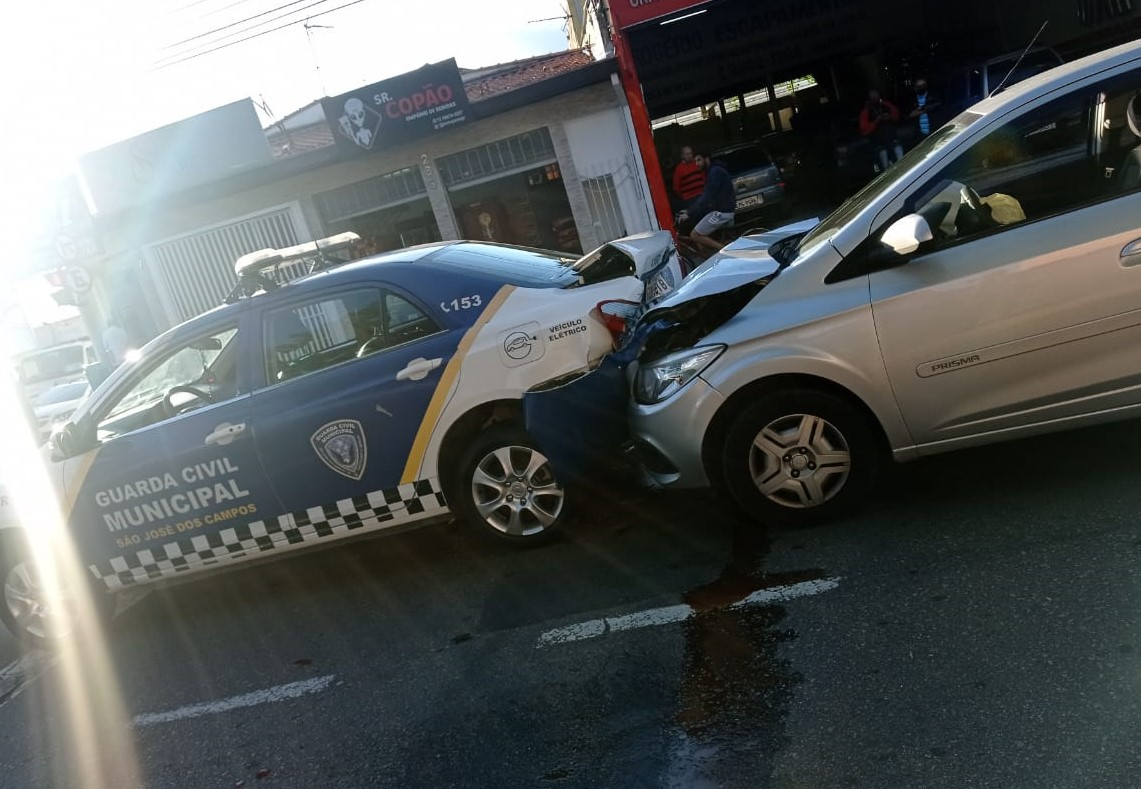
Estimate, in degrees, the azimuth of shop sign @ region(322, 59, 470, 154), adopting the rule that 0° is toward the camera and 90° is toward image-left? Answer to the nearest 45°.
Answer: approximately 0°

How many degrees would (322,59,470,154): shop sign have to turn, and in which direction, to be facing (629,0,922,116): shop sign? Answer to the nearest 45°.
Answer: approximately 135° to its left

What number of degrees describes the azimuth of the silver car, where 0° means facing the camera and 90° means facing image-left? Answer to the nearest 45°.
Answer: approximately 90°

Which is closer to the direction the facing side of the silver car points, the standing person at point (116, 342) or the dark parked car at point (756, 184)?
the standing person

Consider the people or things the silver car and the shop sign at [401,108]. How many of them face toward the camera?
1

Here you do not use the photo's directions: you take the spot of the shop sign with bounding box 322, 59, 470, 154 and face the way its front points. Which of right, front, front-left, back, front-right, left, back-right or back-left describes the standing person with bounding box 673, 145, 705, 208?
left

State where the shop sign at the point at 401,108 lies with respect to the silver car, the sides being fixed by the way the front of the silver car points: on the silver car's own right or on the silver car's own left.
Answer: on the silver car's own right

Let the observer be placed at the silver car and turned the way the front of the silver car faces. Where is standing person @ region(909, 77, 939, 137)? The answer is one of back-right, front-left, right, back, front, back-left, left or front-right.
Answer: right

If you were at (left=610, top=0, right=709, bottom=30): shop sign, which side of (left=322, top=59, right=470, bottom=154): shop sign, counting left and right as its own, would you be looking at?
left

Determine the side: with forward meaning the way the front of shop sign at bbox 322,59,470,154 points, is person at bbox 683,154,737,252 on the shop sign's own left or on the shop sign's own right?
on the shop sign's own left

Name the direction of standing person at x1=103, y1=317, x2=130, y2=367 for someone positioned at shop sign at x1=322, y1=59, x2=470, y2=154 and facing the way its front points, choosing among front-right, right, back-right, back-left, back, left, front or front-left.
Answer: right

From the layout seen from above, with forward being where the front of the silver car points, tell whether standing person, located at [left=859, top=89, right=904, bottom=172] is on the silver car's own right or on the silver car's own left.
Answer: on the silver car's own right

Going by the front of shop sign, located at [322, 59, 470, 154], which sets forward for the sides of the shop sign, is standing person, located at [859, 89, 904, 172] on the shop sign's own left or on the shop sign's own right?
on the shop sign's own left
